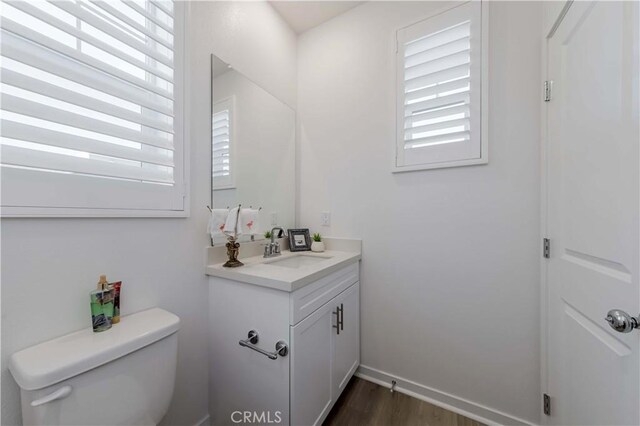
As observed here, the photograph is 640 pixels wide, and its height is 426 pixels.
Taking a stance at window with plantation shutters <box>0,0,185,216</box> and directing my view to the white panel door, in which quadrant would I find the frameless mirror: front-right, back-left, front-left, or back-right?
front-left

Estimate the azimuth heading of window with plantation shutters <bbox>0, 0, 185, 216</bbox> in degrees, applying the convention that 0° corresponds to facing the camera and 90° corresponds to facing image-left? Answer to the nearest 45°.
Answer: approximately 315°

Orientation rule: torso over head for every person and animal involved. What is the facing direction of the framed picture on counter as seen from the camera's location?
facing the viewer

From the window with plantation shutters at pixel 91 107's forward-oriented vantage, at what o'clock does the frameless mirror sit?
The frameless mirror is roughly at 10 o'clock from the window with plantation shutters.

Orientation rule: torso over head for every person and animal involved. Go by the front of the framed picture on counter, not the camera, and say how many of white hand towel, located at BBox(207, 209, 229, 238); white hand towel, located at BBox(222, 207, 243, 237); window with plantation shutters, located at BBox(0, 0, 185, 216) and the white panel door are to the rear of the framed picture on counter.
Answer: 0

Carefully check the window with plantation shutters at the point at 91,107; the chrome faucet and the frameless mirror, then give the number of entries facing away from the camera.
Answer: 0

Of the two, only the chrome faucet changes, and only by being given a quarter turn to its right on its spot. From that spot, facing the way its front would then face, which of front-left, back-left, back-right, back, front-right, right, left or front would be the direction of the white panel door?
left

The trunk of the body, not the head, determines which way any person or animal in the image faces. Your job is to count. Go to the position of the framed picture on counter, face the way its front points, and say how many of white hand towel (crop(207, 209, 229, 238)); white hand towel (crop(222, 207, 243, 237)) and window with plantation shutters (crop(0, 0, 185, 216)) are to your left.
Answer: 0

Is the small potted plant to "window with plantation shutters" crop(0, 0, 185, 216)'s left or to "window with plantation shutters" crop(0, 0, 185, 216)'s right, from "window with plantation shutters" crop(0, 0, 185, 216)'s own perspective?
on its left

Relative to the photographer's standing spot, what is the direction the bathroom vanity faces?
facing the viewer and to the right of the viewer

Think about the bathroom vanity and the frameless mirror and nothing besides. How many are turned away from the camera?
0

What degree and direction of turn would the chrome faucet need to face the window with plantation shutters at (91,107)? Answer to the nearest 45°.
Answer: approximately 90° to its right

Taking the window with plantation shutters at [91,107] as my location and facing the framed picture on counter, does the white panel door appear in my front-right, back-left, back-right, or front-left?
front-right

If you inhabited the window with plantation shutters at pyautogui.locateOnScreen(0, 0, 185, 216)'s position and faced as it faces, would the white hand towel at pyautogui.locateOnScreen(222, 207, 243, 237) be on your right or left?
on your left
